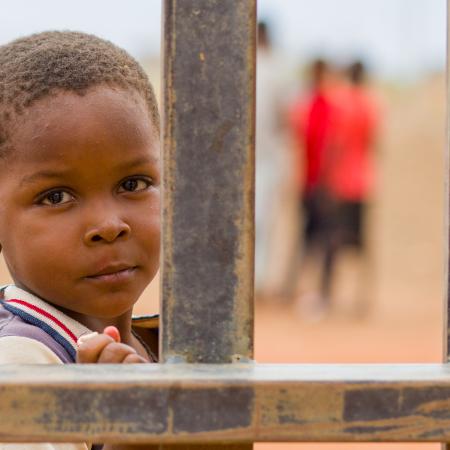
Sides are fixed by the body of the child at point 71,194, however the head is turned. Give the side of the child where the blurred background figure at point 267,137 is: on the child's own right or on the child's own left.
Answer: on the child's own left

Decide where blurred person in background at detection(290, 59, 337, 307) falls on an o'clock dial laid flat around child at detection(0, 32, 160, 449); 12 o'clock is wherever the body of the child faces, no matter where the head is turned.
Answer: The blurred person in background is roughly at 8 o'clock from the child.

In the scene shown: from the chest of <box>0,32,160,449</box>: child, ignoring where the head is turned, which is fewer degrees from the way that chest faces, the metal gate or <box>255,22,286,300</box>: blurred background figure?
the metal gate

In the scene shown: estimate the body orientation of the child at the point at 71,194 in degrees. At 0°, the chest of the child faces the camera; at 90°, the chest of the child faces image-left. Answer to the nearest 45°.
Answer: approximately 315°

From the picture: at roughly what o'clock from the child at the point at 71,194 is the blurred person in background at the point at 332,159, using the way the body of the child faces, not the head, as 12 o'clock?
The blurred person in background is roughly at 8 o'clock from the child.
